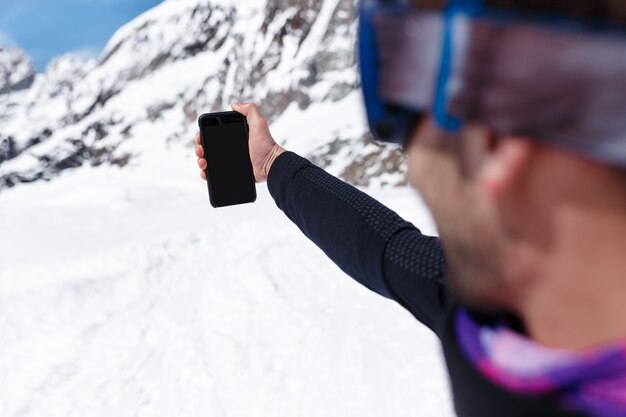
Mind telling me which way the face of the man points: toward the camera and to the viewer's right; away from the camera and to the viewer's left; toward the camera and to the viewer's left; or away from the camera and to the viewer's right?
away from the camera and to the viewer's left

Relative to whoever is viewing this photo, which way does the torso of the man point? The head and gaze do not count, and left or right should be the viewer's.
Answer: facing away from the viewer and to the left of the viewer
